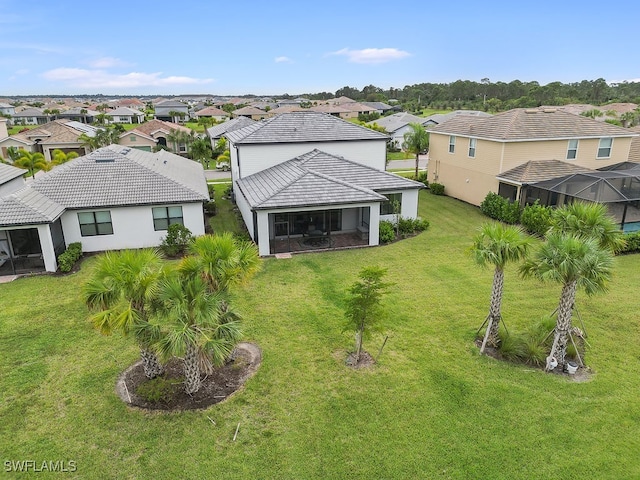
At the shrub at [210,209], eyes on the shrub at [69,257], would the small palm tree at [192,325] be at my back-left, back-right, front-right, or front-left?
front-left

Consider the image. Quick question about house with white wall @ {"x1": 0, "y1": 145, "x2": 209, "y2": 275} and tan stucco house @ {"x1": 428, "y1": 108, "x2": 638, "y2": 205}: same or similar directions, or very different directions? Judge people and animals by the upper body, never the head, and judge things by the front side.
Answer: same or similar directions

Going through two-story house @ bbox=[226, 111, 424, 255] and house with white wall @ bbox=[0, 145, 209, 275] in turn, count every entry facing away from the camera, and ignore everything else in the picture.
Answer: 2

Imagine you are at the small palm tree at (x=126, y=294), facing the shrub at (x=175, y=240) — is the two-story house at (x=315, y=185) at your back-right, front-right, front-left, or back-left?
front-right

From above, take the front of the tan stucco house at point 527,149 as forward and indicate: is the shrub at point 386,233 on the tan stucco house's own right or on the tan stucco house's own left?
on the tan stucco house's own left

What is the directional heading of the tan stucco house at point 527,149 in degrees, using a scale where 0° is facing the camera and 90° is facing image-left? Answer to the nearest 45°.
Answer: approximately 135°

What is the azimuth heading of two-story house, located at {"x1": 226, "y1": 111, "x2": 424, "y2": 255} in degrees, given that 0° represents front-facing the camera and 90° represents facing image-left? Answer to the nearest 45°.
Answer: approximately 180°

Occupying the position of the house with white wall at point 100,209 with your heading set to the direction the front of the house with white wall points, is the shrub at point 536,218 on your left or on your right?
on your right

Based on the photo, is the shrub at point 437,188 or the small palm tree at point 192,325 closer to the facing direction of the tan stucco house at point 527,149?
the shrub

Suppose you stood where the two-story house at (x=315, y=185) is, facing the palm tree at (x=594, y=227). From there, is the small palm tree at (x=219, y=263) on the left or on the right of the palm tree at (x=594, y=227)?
right

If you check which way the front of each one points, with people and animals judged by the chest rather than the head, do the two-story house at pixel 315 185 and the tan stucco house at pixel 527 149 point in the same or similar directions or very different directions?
same or similar directions

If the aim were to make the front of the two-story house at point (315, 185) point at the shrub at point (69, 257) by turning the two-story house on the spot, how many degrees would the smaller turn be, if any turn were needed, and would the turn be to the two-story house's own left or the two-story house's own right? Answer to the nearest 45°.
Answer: approximately 135° to the two-story house's own left

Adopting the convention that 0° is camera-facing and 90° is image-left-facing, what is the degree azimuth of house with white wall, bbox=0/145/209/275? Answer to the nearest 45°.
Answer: approximately 180°

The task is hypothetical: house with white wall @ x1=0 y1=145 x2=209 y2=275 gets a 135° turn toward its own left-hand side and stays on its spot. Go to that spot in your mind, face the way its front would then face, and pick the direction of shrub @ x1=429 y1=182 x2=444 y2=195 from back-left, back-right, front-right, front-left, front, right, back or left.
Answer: back-left

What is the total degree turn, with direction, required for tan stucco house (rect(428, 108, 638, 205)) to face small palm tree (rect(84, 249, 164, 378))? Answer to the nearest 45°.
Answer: approximately 135° to its left
